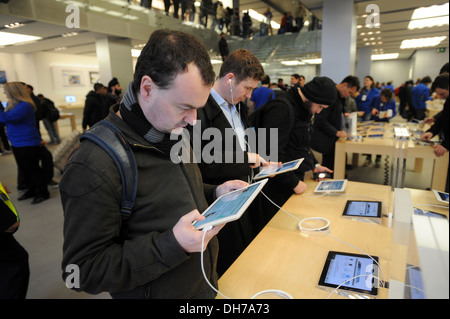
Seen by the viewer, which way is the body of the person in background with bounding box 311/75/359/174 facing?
to the viewer's right

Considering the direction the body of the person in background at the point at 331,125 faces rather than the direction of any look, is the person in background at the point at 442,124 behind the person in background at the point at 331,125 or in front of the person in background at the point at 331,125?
in front

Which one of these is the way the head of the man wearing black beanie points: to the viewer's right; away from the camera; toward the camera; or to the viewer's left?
to the viewer's right

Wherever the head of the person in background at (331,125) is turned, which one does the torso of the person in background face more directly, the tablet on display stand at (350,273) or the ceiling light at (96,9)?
the tablet on display stand

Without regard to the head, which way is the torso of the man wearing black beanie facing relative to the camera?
to the viewer's right

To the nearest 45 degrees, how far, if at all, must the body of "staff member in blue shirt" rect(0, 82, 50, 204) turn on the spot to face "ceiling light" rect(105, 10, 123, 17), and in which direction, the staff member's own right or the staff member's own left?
approximately 135° to the staff member's own right

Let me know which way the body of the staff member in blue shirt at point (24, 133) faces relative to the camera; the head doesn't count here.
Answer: to the viewer's left
